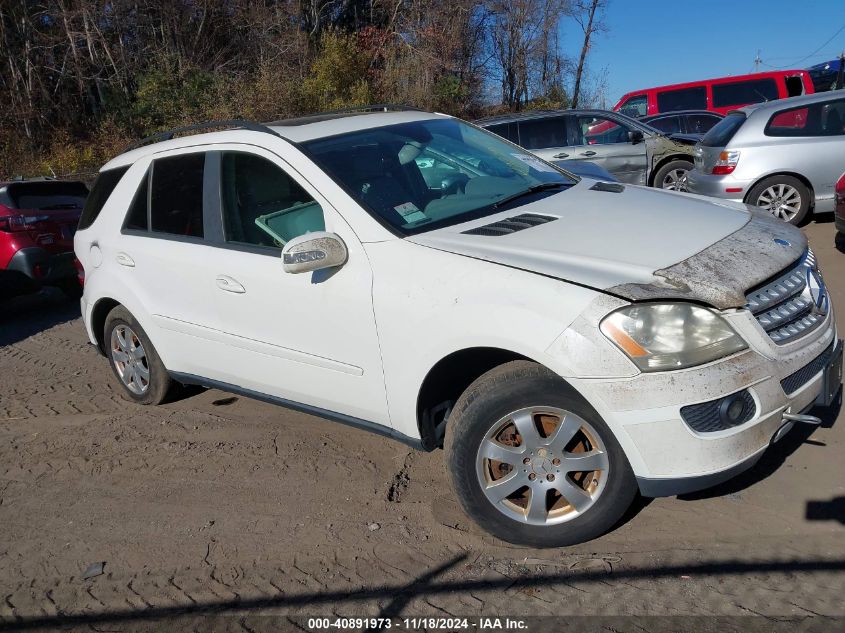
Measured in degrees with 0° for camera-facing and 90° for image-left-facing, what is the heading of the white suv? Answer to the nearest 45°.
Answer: approximately 315°

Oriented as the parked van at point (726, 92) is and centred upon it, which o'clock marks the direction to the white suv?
The white suv is roughly at 9 o'clock from the parked van.

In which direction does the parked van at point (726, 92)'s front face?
to the viewer's left

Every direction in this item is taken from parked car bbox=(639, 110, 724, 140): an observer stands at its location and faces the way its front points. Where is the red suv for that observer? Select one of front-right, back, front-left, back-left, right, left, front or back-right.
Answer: front-left

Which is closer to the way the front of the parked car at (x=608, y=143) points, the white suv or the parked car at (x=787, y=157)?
the parked car

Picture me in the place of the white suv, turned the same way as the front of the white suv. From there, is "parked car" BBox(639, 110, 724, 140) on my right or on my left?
on my left

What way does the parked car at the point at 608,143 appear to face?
to the viewer's right

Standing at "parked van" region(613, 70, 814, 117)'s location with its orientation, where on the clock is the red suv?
The red suv is roughly at 10 o'clock from the parked van.

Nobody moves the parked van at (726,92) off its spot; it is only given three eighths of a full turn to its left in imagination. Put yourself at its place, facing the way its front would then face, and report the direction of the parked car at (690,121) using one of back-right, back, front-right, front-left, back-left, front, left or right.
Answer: front-right

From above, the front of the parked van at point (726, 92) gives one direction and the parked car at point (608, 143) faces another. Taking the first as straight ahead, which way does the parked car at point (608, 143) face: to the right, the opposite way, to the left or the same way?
the opposite way

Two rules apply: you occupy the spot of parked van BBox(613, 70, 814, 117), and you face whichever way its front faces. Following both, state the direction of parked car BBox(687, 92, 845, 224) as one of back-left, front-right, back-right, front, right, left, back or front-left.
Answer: left
